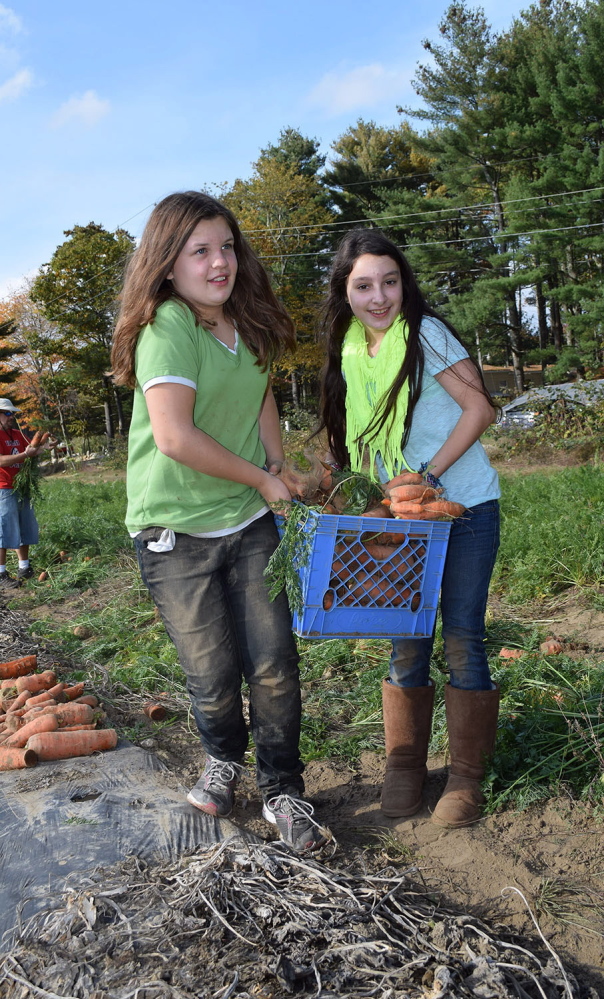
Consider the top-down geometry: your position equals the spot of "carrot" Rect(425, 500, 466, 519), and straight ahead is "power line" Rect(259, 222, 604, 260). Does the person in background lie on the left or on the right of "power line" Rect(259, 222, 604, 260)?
left

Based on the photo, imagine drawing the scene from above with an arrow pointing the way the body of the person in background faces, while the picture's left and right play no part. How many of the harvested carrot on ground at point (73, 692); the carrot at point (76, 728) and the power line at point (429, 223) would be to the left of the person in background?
1

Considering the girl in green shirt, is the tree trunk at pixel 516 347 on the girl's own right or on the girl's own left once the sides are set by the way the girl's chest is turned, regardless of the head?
on the girl's own left

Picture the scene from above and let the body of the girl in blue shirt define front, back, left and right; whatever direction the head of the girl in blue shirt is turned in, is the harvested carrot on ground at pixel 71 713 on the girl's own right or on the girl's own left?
on the girl's own right

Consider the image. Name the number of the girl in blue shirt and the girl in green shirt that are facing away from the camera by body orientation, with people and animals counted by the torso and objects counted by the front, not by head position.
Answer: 0

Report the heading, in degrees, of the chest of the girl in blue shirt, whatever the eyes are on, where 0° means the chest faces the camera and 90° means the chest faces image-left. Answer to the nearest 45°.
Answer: approximately 45°

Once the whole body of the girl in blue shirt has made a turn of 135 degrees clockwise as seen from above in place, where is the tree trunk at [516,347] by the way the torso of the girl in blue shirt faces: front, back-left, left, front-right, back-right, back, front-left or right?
front

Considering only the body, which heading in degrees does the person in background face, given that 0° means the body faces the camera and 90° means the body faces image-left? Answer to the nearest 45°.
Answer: approximately 315°

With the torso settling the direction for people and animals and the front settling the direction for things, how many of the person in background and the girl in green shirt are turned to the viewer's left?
0

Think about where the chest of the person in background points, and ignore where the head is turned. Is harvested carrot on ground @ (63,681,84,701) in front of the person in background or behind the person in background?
in front

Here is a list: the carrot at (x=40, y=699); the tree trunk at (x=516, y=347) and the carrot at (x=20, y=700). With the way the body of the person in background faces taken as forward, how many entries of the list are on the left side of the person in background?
1

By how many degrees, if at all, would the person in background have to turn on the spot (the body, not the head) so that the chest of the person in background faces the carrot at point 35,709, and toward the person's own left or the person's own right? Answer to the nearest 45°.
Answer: approximately 45° to the person's own right
